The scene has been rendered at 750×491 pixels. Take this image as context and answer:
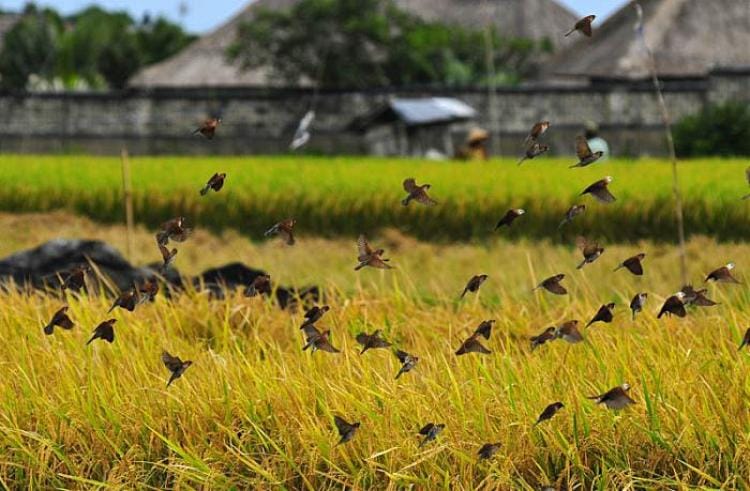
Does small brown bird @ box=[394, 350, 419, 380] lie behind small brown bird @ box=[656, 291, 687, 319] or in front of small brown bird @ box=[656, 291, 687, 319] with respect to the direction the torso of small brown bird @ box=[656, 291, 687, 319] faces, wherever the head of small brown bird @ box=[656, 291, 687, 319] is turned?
behind

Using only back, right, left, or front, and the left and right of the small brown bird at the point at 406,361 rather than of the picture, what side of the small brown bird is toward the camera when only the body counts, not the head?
right

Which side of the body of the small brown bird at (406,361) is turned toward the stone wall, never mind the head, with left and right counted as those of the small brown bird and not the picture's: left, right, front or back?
left

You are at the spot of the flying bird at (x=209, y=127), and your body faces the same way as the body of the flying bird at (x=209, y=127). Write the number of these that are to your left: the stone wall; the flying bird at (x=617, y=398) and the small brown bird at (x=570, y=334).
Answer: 1
